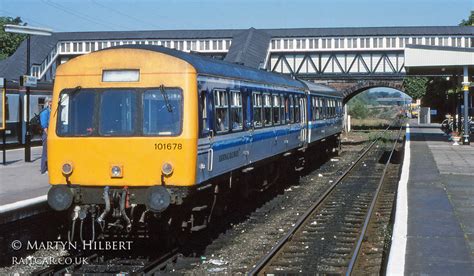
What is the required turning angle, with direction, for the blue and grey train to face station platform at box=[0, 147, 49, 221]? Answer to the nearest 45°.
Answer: approximately 90° to its right

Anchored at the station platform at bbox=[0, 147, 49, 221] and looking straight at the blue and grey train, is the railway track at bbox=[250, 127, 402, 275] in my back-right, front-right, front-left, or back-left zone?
front-right

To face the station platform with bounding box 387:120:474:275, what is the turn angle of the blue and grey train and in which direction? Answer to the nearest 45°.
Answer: approximately 135° to its left

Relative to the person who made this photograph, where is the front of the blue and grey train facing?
facing the viewer and to the left of the viewer
